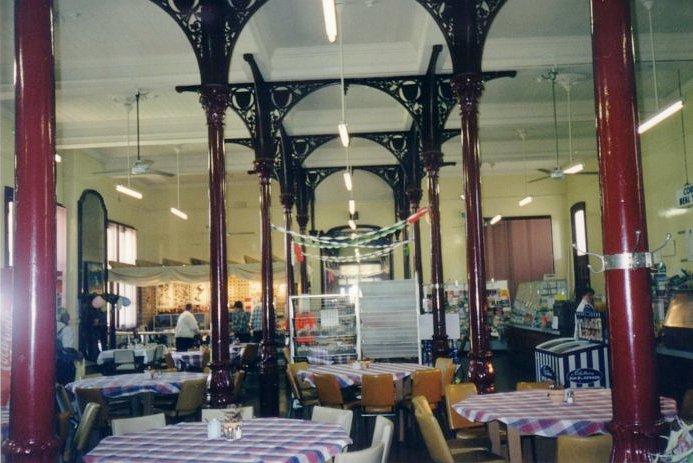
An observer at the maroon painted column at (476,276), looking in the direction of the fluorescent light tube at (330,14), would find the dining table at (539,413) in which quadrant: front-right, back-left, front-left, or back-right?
front-left

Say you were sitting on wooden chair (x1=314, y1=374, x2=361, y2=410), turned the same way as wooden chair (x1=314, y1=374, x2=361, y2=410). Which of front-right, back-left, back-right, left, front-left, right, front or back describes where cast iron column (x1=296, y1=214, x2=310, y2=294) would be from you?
front-left

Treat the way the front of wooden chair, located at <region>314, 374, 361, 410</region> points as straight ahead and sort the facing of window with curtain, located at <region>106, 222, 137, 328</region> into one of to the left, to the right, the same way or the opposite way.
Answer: to the right

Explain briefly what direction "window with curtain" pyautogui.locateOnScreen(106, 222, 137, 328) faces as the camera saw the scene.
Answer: facing the viewer and to the right of the viewer

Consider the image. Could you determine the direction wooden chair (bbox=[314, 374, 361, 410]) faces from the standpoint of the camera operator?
facing away from the viewer and to the right of the viewer

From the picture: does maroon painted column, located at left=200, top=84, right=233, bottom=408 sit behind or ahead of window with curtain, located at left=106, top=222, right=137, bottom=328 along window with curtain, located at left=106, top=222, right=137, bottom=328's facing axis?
ahead

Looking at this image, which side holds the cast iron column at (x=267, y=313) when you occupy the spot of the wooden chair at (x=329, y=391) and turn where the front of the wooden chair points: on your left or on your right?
on your left

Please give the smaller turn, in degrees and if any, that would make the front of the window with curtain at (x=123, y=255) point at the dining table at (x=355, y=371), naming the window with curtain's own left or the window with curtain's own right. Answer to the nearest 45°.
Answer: approximately 45° to the window with curtain's own right

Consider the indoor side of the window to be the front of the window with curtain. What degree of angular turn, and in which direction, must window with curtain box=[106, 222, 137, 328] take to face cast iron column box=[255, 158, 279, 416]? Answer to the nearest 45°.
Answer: approximately 45° to its right

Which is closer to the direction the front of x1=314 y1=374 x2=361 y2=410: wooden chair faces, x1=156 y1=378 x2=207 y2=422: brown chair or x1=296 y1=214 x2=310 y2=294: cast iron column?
the cast iron column

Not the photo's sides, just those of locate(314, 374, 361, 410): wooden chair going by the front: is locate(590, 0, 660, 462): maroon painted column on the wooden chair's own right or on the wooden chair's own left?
on the wooden chair's own right

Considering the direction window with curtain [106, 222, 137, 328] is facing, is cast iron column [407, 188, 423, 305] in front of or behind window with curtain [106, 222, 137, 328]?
in front

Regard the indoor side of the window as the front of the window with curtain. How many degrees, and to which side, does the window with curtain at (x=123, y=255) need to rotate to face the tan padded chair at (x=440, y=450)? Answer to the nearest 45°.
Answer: approximately 45° to its right

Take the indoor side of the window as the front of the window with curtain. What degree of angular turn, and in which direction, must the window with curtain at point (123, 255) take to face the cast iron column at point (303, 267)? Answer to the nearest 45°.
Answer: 0° — it already faces it

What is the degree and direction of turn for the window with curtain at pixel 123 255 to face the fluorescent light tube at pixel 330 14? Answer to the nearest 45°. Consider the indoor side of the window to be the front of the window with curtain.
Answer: approximately 45° to its right
